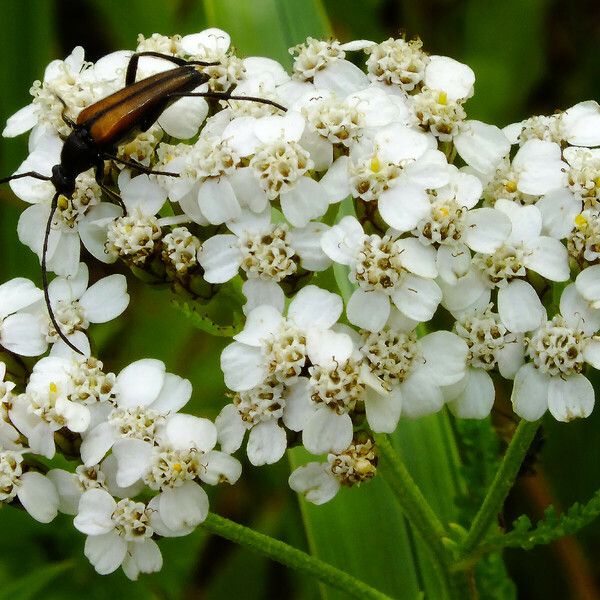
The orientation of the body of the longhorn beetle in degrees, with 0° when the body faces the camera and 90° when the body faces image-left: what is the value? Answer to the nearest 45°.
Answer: approximately 45°
